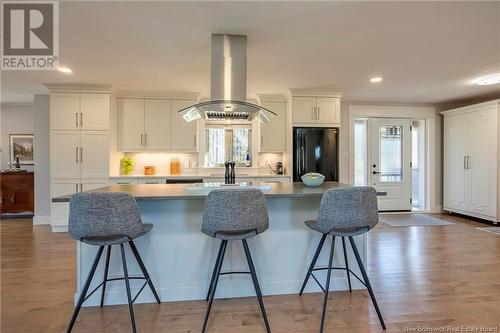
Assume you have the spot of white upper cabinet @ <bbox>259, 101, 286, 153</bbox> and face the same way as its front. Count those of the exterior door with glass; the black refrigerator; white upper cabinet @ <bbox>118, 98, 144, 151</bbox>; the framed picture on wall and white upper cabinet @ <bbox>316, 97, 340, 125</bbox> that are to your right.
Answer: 2

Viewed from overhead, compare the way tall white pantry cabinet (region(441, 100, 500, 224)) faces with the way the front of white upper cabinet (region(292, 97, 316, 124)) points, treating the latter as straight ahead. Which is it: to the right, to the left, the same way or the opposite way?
to the right

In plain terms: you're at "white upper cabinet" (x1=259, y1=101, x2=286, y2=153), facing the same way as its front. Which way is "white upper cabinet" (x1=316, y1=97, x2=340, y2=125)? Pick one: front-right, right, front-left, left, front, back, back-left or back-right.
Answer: left

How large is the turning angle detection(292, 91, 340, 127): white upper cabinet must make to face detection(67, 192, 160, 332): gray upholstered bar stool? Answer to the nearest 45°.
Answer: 0° — it already faces it

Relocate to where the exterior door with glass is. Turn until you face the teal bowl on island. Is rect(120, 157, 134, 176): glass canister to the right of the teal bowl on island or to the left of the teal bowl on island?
right

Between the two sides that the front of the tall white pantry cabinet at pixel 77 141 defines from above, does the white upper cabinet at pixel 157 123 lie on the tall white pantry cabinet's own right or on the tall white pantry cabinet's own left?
on the tall white pantry cabinet's own left

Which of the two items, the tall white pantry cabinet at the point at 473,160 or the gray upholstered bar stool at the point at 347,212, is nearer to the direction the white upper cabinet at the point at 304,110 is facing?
the gray upholstered bar stool

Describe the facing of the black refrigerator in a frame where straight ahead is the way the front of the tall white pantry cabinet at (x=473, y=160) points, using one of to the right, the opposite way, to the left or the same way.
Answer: to the left

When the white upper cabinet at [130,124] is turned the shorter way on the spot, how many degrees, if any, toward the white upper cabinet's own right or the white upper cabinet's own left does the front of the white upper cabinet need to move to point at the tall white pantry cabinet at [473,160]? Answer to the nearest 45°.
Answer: approximately 90° to the white upper cabinet's own left

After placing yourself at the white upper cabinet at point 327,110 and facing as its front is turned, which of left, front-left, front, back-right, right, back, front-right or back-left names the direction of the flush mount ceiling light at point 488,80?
left

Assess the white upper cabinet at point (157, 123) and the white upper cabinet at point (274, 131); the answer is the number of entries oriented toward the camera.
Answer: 2

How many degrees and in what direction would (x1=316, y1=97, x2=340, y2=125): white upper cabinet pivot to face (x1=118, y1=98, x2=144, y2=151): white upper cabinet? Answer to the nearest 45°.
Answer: approximately 90° to its right

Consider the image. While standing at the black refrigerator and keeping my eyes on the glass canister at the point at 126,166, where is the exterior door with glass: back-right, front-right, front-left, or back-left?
back-right

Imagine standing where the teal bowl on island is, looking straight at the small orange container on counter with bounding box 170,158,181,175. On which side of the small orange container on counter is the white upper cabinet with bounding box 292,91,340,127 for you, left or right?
right

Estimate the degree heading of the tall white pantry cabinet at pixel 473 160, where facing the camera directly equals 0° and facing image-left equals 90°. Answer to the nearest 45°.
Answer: approximately 45°
